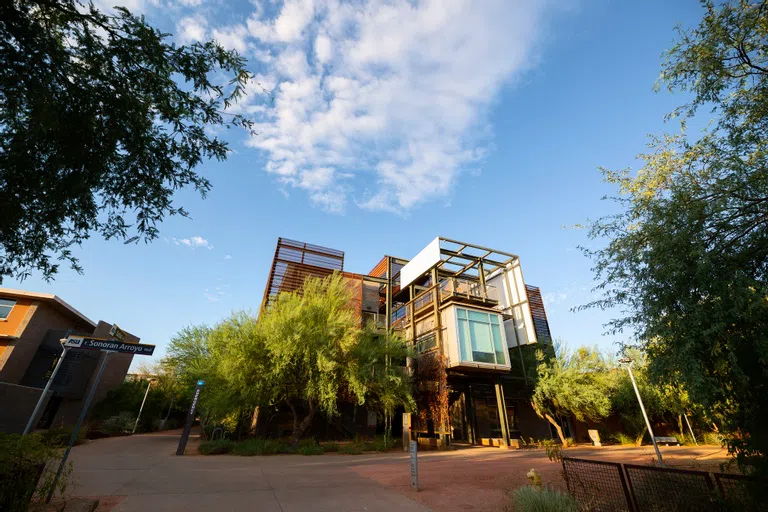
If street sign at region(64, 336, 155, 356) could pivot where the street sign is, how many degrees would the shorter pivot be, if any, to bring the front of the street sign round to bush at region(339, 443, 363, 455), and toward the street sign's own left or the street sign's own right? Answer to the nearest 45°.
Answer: approximately 135° to the street sign's own left

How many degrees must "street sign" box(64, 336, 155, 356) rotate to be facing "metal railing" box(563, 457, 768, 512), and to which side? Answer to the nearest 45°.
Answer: approximately 45° to its left

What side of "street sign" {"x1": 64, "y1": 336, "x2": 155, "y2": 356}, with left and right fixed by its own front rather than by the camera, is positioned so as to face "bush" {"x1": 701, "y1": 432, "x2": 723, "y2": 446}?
left

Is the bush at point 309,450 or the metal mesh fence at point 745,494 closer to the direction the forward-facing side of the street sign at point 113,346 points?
the metal mesh fence

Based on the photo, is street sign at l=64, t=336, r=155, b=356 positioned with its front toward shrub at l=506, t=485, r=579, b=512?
no

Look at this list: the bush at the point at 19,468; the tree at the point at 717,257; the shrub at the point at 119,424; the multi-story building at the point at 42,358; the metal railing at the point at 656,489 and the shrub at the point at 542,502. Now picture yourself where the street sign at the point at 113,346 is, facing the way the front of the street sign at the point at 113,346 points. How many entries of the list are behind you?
2

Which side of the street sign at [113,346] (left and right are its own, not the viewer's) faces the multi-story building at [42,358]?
back

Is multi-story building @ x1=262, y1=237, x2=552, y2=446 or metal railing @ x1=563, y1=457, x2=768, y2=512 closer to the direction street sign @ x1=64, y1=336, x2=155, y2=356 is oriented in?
the metal railing

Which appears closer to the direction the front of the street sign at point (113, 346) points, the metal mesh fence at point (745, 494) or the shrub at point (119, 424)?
the metal mesh fence

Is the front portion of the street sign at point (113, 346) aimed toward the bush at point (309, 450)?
no

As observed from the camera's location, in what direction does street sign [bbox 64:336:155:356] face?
facing the viewer

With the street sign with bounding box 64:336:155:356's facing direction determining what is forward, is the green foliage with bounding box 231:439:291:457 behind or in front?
behind

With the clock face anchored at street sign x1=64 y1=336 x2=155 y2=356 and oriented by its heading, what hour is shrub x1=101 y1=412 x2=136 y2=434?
The shrub is roughly at 6 o'clock from the street sign.

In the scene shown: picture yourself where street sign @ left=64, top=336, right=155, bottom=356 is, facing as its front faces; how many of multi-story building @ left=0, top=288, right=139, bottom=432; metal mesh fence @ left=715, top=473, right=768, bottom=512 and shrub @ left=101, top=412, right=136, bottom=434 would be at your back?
2

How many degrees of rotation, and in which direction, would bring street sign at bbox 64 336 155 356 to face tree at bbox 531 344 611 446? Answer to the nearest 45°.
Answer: approximately 90° to its left

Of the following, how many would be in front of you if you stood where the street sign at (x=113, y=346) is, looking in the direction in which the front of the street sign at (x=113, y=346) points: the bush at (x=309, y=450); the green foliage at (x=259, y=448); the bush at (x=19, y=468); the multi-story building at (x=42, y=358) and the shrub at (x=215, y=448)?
1
